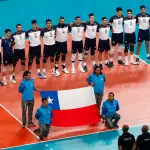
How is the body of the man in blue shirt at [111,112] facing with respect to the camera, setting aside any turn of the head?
toward the camera

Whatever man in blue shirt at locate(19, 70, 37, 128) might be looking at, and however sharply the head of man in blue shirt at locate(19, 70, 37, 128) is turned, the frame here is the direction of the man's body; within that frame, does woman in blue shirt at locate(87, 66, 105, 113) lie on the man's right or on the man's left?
on the man's left

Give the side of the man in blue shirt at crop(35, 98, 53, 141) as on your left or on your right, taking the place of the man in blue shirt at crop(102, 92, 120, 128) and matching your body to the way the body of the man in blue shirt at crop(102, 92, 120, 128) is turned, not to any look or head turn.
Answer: on your right

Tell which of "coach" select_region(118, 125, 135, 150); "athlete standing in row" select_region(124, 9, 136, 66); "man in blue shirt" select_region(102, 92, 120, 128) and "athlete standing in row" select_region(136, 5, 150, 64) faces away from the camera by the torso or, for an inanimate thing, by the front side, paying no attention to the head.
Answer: the coach

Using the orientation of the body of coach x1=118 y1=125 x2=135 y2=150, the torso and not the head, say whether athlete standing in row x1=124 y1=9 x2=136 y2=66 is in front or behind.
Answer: in front

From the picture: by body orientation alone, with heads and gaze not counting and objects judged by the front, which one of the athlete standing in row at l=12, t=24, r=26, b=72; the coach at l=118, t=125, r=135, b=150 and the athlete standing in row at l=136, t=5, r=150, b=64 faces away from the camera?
the coach

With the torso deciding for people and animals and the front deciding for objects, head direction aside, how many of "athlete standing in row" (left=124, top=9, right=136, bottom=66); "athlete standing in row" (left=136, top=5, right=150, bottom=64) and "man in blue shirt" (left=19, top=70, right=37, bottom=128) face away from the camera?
0

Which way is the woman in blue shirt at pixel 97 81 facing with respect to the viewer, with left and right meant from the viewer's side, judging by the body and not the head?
facing the viewer

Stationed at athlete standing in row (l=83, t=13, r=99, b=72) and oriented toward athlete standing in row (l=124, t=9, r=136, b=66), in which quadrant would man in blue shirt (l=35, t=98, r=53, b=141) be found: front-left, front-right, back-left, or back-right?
back-right

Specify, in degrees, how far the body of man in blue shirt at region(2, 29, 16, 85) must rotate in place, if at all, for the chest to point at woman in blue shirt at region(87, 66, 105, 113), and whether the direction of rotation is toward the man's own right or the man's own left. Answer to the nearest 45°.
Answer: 0° — they already face them

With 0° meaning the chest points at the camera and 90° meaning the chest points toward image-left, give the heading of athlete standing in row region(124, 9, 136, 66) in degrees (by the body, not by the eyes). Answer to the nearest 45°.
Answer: approximately 0°

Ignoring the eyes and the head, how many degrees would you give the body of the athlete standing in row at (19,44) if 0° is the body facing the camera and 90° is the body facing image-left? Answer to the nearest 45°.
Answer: approximately 0°

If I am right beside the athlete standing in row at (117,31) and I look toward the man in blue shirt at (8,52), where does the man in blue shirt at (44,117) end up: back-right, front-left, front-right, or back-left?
front-left

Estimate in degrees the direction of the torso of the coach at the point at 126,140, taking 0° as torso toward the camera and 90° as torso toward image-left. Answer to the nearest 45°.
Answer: approximately 180°

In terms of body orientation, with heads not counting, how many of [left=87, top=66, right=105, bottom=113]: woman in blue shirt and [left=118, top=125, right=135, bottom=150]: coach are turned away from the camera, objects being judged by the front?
1

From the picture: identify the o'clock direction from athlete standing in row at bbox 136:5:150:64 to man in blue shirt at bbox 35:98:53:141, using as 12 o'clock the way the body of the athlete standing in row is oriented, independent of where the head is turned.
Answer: The man in blue shirt is roughly at 1 o'clock from the athlete standing in row.

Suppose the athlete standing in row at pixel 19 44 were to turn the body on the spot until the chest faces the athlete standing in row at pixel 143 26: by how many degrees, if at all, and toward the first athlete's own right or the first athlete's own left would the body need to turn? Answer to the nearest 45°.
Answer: approximately 90° to the first athlete's own left
